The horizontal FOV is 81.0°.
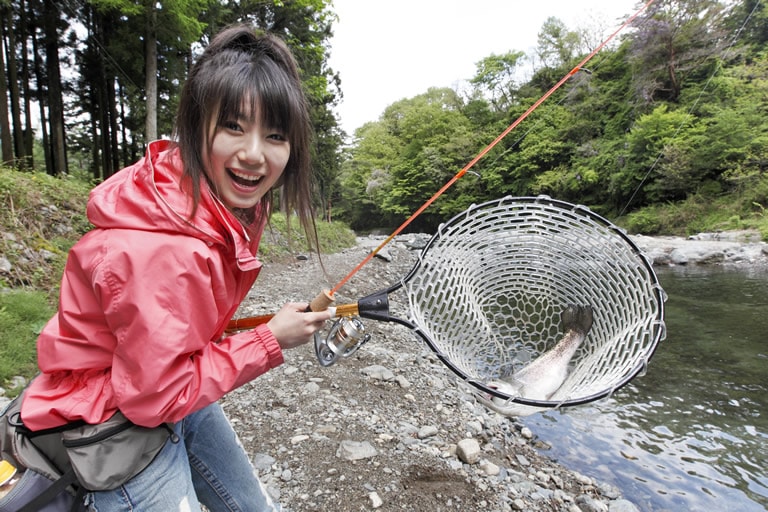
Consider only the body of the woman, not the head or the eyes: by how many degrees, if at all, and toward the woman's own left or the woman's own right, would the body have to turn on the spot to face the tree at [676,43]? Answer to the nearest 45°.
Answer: approximately 45° to the woman's own left

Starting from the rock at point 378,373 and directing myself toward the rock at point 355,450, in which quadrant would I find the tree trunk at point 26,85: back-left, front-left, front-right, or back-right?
back-right

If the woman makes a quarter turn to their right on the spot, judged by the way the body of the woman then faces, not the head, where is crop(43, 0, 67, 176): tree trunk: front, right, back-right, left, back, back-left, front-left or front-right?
back

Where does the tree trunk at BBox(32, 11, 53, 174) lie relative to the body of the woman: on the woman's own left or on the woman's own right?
on the woman's own left

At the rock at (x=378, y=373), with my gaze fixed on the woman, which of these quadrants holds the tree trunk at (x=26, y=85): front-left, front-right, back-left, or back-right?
back-right

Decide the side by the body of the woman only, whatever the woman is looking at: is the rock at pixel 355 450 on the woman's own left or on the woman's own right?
on the woman's own left

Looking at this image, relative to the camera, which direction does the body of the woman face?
to the viewer's right

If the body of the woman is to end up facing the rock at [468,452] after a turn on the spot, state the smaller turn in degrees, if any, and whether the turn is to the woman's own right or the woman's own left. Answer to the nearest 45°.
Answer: approximately 45° to the woman's own left

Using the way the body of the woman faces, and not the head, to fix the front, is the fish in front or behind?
in front
